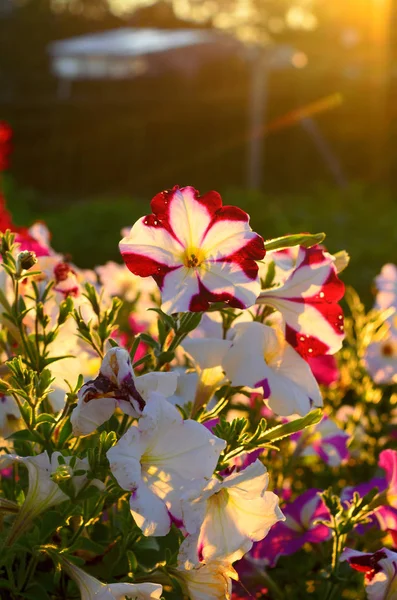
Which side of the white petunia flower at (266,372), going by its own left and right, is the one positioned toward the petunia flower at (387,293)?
left

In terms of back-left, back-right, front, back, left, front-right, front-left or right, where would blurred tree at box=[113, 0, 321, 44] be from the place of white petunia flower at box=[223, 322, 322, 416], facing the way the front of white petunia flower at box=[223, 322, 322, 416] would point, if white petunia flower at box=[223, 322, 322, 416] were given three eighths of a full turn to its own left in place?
front

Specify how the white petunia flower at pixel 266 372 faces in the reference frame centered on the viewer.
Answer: facing the viewer and to the right of the viewer
